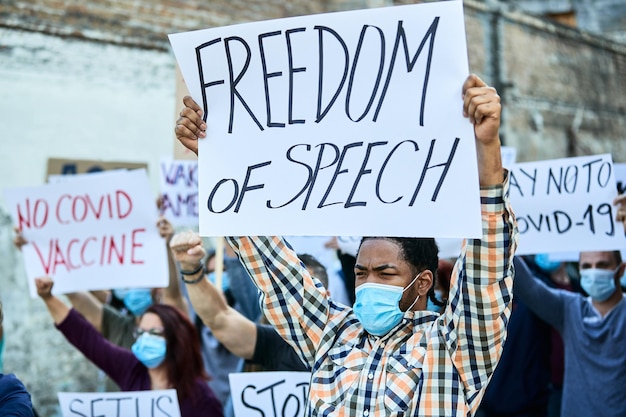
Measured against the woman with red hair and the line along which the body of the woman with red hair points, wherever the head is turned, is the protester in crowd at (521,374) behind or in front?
behind

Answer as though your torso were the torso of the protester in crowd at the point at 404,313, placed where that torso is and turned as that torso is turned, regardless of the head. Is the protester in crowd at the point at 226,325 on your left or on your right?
on your right

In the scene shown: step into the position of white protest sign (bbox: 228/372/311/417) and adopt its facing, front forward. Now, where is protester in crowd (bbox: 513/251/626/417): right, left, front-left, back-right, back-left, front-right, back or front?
left

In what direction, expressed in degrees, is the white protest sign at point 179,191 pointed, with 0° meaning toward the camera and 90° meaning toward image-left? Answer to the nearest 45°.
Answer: approximately 0°

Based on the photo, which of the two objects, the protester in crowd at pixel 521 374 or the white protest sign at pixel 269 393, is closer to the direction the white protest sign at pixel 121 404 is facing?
the white protest sign

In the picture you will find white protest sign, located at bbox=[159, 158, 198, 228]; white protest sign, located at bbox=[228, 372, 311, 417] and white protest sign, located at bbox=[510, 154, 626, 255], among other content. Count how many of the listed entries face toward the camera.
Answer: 3

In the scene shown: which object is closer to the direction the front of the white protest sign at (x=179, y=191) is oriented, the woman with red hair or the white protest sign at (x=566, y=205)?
the woman with red hair

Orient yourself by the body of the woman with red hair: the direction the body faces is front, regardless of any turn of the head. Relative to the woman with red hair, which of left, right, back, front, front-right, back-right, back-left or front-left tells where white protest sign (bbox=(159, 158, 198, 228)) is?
back-right
